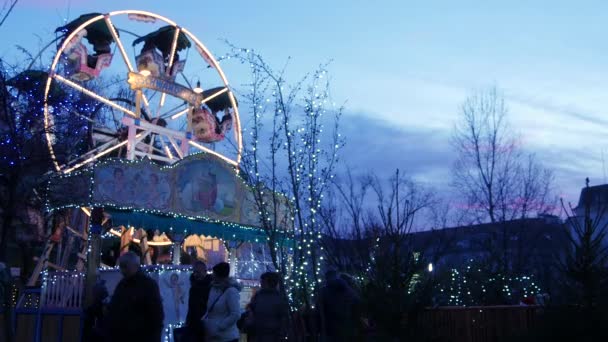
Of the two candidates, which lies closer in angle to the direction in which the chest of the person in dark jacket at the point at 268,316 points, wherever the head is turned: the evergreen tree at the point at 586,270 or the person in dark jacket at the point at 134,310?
the evergreen tree

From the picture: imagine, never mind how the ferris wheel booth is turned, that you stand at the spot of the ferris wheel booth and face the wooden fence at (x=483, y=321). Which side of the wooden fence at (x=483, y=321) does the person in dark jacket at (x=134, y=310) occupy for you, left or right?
right

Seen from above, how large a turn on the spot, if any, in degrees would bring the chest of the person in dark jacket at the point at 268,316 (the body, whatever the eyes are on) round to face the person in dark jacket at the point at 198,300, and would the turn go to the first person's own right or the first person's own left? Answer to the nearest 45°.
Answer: approximately 45° to the first person's own left

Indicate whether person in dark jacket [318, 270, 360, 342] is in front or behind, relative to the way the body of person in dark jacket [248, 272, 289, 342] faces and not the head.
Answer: in front

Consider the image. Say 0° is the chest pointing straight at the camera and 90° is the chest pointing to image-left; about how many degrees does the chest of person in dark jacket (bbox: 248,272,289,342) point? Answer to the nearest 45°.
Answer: approximately 180°

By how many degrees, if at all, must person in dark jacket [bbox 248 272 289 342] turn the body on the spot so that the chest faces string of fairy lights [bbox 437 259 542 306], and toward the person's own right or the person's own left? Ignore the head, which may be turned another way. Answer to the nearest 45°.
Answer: approximately 45° to the person's own right

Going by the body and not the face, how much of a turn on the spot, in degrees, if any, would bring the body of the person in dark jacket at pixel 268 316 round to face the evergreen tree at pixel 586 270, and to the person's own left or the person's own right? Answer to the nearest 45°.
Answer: approximately 90° to the person's own right

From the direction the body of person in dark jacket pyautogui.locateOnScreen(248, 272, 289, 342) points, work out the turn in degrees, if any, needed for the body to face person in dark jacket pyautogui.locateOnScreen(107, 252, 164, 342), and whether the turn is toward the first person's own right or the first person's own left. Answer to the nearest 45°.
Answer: approximately 135° to the first person's own left

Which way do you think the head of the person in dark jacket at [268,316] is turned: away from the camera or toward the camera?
away from the camera

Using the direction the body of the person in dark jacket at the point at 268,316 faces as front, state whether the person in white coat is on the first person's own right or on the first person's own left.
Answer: on the first person's own left

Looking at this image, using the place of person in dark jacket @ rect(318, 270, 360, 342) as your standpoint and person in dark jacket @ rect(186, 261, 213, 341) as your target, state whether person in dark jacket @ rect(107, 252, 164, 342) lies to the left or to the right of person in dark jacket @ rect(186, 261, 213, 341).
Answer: left
